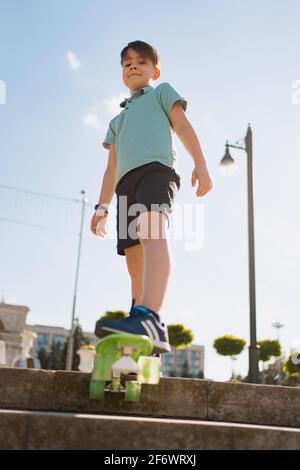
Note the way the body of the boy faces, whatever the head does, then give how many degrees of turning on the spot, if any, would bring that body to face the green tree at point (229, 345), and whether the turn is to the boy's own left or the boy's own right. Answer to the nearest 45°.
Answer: approximately 135° to the boy's own right

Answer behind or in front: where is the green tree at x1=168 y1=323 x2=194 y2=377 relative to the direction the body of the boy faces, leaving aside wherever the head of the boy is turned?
behind

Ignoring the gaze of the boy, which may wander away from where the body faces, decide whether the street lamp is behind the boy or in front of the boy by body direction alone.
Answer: behind

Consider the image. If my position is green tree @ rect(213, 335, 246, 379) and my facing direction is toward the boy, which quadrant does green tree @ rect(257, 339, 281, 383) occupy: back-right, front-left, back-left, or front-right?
back-left

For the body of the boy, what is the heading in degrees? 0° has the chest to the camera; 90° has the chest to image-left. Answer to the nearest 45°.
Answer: approximately 45°
